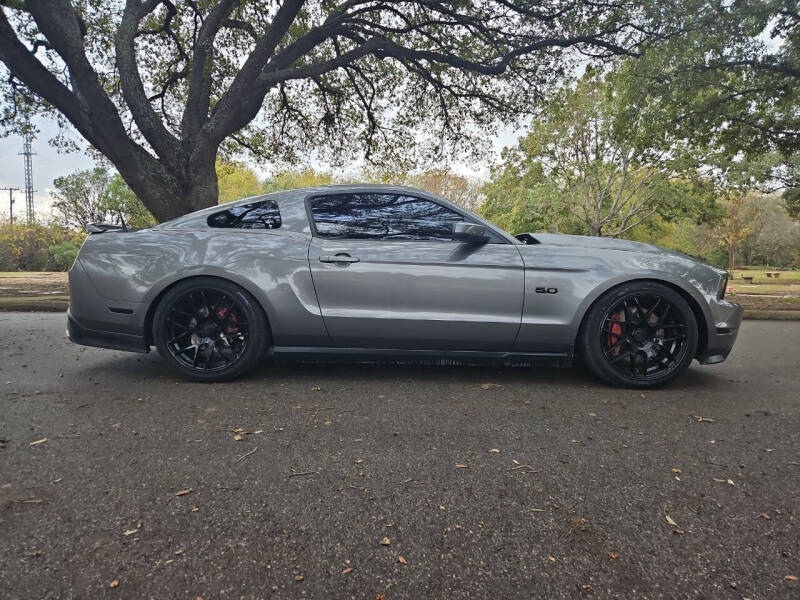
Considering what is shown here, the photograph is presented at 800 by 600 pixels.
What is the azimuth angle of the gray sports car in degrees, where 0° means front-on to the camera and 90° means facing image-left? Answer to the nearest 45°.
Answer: approximately 270°

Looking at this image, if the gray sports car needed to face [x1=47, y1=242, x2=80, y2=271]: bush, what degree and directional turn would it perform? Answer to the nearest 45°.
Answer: approximately 135° to its left

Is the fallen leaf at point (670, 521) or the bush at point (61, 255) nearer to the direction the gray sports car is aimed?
the fallen leaf

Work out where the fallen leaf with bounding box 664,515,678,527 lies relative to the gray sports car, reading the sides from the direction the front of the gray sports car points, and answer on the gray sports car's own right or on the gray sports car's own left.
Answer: on the gray sports car's own right

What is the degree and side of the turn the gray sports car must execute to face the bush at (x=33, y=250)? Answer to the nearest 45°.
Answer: approximately 135° to its left

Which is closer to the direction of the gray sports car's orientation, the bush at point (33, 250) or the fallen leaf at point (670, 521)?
the fallen leaf
